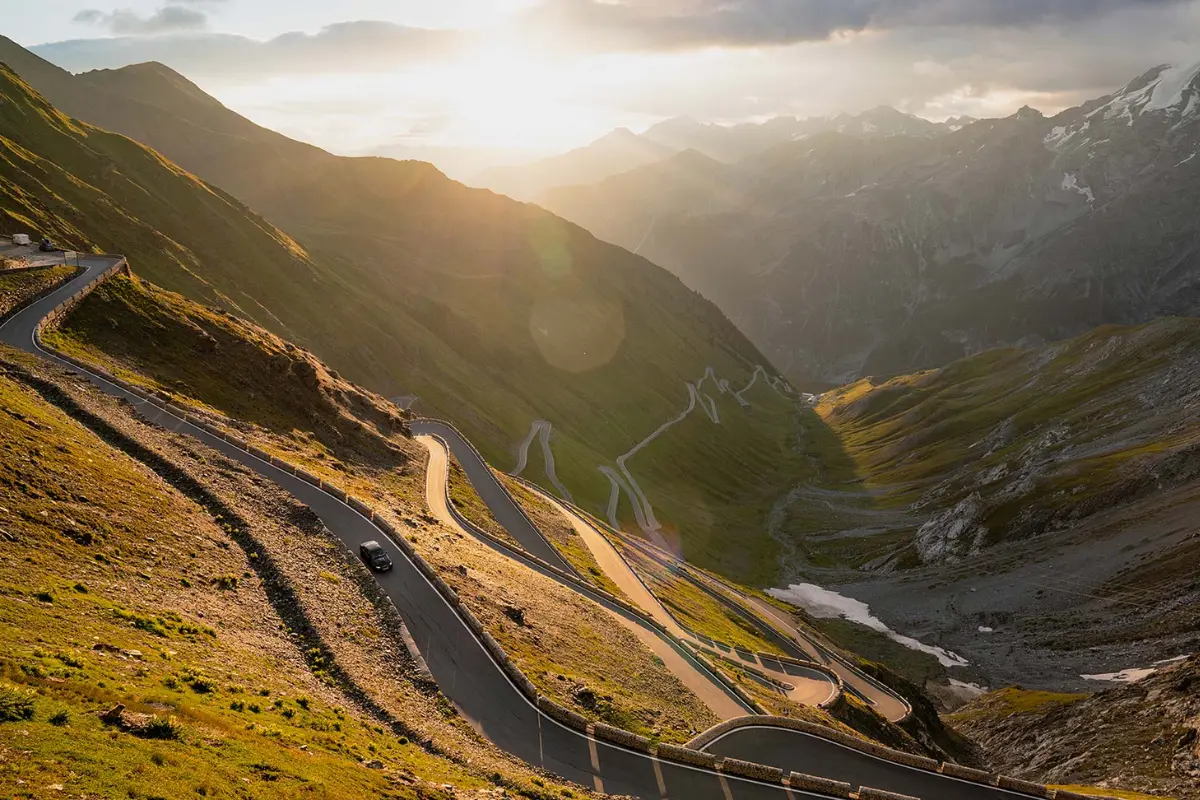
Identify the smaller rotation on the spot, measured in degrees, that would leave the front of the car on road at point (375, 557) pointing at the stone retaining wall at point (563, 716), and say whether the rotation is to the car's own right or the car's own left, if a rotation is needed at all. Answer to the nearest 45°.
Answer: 0° — it already faces it

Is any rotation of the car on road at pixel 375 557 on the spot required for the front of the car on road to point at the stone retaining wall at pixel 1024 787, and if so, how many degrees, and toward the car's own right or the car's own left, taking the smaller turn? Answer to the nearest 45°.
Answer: approximately 45° to the car's own left

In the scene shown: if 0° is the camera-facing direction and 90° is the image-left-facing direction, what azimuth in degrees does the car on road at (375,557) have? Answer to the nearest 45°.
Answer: approximately 315°
